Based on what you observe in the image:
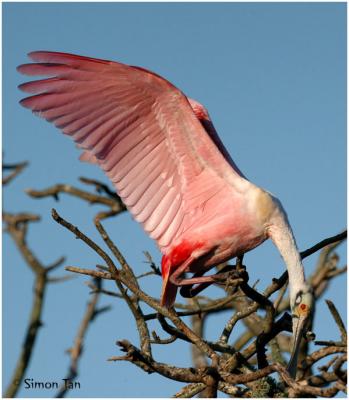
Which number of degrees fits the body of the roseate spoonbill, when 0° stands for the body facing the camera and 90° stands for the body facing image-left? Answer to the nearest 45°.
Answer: approximately 270°

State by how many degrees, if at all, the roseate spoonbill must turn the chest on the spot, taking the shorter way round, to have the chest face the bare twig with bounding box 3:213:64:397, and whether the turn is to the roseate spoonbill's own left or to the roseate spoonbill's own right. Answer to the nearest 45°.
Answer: approximately 135° to the roseate spoonbill's own left
